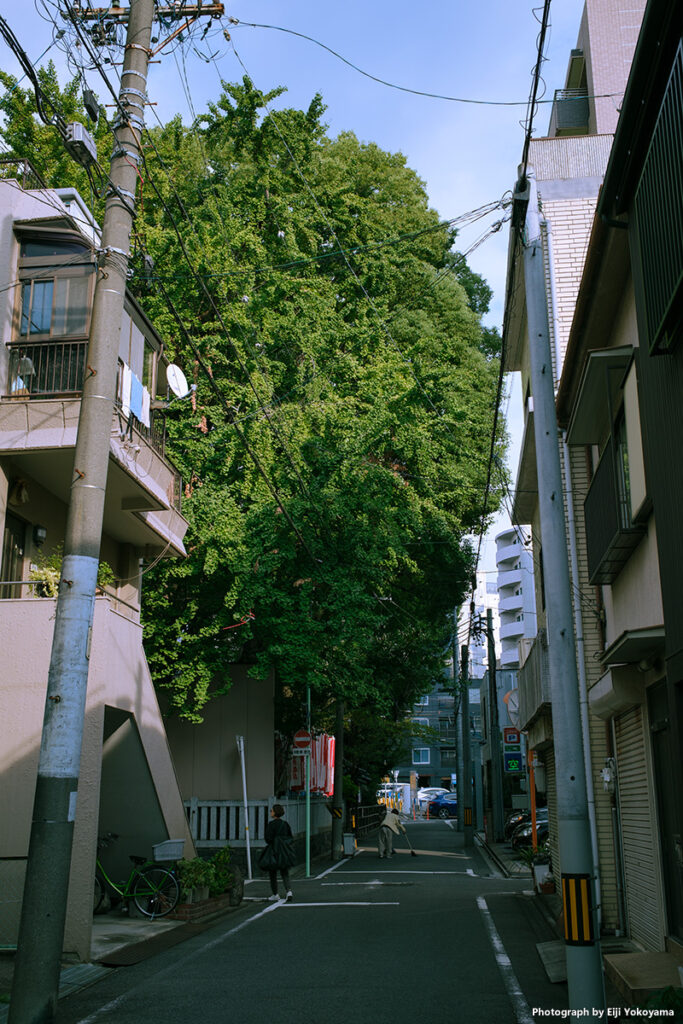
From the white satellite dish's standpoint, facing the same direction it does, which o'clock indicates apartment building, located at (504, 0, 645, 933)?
The apartment building is roughly at 11 o'clock from the white satellite dish.

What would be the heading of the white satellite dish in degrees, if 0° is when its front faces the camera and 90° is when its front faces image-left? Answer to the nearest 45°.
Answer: approximately 315°

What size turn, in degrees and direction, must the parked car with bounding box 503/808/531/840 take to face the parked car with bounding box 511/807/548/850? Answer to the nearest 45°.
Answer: approximately 45° to its left

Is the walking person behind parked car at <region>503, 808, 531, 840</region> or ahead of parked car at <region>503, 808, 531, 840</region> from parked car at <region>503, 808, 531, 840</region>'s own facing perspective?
ahead

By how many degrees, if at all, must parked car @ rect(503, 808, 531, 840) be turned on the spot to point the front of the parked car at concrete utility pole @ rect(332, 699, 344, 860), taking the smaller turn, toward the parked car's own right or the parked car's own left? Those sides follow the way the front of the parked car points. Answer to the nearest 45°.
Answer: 0° — it already faces it

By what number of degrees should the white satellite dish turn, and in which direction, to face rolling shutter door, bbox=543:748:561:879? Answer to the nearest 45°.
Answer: approximately 45° to its left

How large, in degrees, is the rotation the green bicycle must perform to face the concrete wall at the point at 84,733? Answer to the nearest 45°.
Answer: approximately 90° to its left

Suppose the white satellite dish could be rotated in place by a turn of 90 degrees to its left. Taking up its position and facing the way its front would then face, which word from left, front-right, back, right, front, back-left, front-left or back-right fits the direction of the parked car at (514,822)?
front
